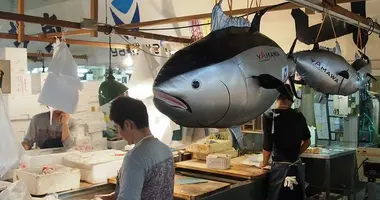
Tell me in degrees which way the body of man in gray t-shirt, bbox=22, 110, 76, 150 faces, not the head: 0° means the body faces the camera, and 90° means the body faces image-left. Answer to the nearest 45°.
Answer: approximately 0°

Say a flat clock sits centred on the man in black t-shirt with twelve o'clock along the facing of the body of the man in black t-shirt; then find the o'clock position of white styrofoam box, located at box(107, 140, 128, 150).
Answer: The white styrofoam box is roughly at 10 o'clock from the man in black t-shirt.

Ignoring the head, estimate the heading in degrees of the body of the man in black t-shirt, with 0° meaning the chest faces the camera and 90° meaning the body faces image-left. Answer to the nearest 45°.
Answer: approximately 180°

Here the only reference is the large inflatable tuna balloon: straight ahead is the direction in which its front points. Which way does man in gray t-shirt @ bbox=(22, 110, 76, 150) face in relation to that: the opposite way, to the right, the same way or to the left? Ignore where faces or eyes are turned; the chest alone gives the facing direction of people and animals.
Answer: to the left

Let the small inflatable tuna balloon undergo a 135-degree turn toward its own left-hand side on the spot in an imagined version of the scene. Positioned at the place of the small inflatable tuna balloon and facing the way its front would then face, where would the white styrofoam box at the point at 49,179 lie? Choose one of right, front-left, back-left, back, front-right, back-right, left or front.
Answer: front-left

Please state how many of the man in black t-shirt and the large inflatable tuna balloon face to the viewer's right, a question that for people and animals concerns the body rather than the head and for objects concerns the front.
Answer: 0

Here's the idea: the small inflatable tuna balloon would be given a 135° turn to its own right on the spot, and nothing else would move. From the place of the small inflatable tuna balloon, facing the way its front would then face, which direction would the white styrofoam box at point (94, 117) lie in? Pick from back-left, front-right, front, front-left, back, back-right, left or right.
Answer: right

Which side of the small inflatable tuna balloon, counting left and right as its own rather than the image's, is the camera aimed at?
right

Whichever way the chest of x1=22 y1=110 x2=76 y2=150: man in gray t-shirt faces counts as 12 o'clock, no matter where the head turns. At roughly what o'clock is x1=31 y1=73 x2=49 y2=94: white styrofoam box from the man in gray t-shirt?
The white styrofoam box is roughly at 6 o'clock from the man in gray t-shirt.

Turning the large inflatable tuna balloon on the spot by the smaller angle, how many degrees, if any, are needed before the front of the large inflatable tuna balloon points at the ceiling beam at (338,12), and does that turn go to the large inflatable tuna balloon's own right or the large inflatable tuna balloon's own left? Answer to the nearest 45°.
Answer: approximately 180°

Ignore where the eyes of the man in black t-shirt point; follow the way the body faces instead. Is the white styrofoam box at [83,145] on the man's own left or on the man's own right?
on the man's own left
